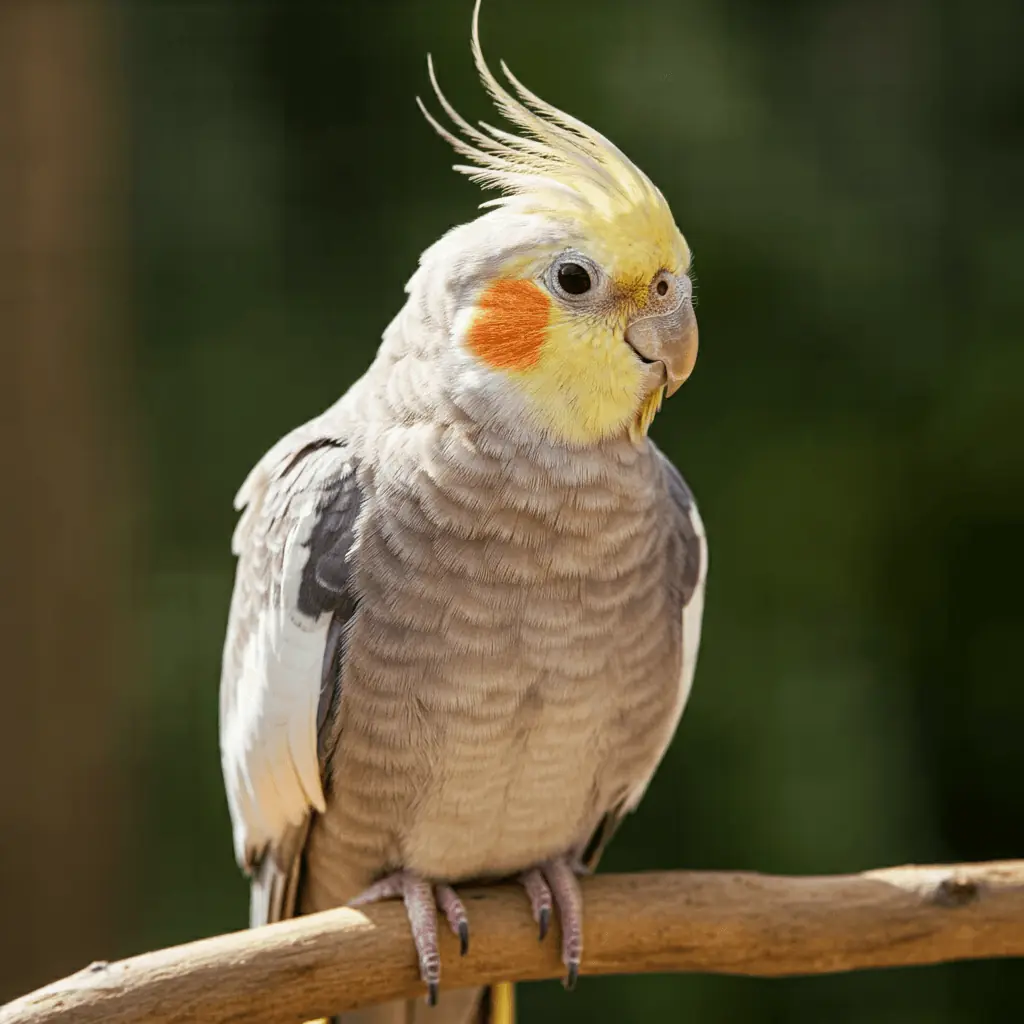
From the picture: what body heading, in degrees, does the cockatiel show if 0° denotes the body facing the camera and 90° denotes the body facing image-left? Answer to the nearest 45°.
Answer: approximately 315°
